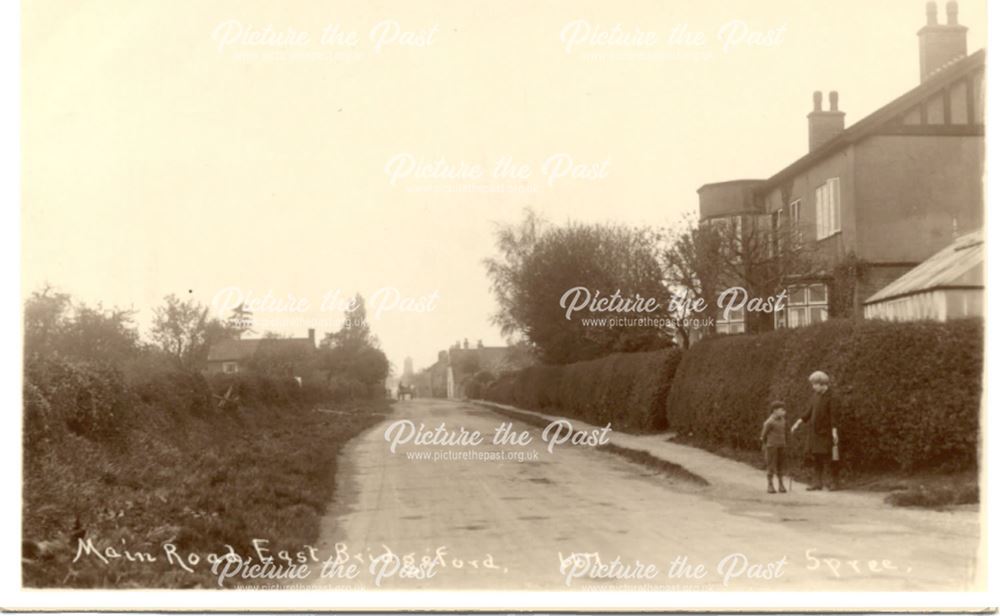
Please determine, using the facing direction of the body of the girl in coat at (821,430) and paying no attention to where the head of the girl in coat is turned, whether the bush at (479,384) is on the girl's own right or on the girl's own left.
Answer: on the girl's own right

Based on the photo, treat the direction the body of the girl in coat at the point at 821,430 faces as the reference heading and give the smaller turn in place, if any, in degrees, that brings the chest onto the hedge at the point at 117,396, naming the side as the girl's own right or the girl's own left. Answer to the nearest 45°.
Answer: approximately 45° to the girl's own right

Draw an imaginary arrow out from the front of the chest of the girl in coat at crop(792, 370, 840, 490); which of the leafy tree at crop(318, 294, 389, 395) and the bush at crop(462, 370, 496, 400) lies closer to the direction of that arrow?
the leafy tree

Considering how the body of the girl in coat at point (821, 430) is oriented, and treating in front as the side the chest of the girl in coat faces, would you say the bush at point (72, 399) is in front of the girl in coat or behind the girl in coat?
in front

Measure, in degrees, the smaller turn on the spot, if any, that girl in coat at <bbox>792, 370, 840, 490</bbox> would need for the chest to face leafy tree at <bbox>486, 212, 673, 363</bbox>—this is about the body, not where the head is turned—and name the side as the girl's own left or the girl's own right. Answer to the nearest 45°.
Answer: approximately 90° to the girl's own right

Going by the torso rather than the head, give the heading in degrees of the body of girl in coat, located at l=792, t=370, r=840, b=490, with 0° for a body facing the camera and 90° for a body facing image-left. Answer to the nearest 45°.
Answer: approximately 45°
